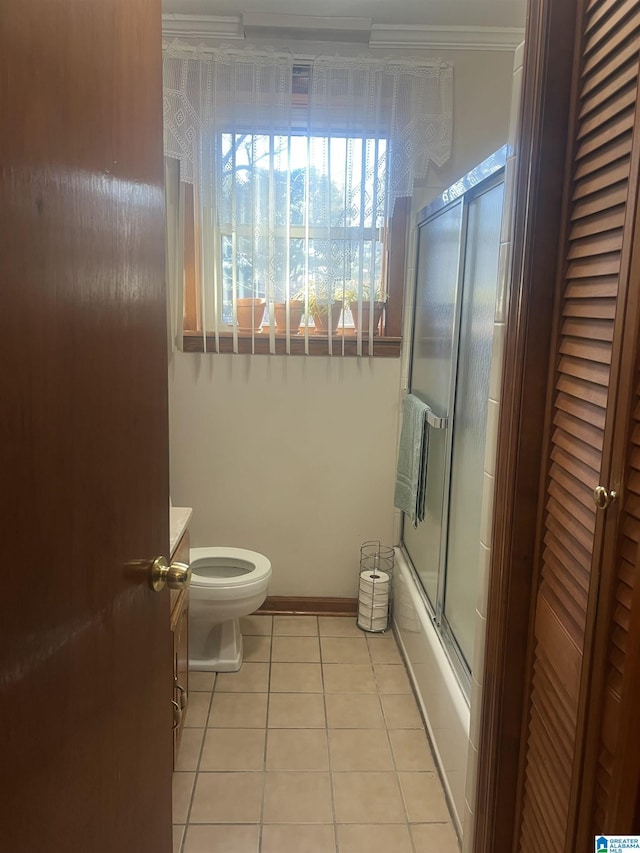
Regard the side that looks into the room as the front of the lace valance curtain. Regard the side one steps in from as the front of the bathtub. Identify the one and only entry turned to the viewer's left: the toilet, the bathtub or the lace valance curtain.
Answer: the bathtub

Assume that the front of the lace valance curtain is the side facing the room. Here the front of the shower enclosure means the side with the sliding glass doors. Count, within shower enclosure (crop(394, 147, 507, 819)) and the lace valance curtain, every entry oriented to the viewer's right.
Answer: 0

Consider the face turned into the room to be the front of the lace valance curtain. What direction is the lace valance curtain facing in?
toward the camera

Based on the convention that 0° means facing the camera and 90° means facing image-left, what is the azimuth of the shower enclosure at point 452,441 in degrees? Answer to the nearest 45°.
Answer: approximately 90°

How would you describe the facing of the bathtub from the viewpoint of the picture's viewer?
facing to the left of the viewer

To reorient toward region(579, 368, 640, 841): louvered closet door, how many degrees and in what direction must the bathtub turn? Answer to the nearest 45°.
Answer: approximately 90° to its left

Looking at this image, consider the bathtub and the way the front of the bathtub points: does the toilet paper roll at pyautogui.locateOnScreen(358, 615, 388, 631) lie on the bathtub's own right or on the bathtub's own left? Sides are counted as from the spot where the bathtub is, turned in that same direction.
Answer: on the bathtub's own right
